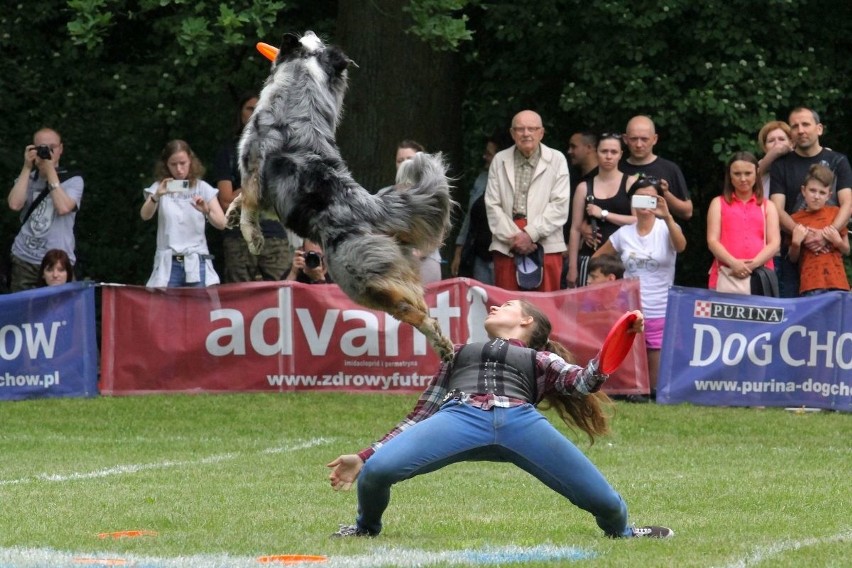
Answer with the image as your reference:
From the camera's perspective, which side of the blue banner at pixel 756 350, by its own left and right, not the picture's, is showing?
front

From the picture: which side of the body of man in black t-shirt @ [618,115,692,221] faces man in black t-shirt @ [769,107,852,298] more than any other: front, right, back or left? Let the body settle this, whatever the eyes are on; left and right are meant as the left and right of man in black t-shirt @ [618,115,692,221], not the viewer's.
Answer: left

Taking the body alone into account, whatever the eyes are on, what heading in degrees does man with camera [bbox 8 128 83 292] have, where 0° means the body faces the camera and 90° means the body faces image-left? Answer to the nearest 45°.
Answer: approximately 0°

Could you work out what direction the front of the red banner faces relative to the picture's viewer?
facing the viewer

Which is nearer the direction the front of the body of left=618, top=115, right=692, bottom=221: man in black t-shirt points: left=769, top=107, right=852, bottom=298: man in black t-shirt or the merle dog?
the merle dog

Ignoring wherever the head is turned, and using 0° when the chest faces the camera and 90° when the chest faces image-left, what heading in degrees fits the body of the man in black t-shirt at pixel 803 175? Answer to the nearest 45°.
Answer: approximately 0°

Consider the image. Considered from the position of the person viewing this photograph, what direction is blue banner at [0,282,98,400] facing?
facing the viewer
